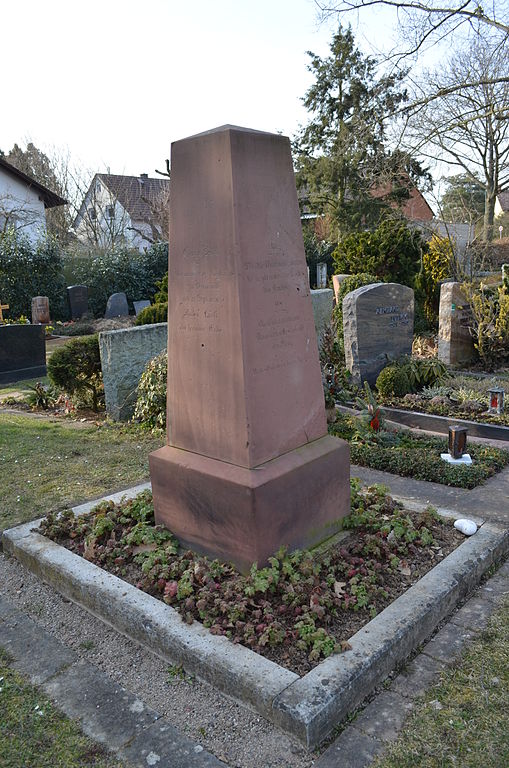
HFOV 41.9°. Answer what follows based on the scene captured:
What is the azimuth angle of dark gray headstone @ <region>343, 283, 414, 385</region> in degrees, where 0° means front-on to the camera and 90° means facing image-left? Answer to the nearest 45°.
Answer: approximately 315°

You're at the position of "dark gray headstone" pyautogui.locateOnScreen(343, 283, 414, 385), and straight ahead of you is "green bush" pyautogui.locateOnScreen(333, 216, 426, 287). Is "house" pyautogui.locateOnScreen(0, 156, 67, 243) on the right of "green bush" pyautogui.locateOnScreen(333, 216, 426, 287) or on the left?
left

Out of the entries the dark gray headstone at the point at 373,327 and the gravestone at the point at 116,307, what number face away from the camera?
0

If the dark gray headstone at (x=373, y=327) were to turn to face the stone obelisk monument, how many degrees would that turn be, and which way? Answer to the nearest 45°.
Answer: approximately 45° to its right

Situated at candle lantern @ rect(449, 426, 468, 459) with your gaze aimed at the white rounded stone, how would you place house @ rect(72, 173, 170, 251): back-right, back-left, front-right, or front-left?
back-right

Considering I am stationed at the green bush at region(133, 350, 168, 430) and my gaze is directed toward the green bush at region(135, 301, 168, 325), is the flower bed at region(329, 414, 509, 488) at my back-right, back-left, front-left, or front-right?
back-right

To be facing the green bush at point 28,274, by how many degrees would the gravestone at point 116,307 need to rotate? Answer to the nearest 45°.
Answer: approximately 90° to its right

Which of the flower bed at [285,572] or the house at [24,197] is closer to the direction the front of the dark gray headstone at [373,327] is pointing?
the flower bed

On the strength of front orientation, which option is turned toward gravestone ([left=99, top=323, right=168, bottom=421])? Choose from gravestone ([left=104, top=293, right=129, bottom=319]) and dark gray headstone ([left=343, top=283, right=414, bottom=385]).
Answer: gravestone ([left=104, top=293, right=129, bottom=319])

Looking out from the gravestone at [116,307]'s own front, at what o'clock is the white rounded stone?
The white rounded stone is roughly at 12 o'clock from the gravestone.

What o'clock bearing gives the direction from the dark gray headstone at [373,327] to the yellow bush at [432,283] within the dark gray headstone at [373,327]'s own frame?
The yellow bush is roughly at 8 o'clock from the dark gray headstone.

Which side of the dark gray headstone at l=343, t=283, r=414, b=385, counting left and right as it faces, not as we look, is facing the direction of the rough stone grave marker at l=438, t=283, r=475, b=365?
left

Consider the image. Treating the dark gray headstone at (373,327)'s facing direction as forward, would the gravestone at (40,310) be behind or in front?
behind
